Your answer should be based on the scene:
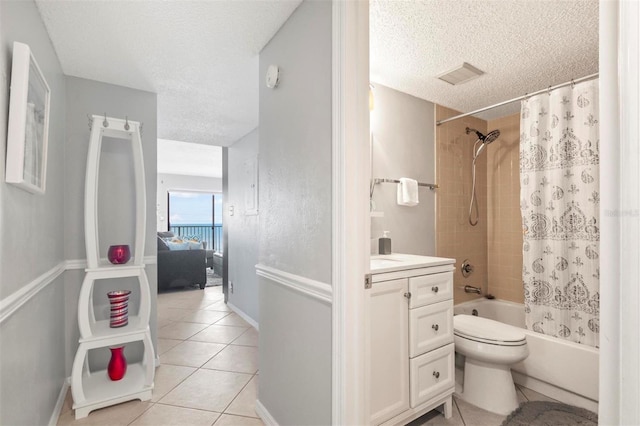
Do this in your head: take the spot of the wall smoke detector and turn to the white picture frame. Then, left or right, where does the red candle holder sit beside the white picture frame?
right

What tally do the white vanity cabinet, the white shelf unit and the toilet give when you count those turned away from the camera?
0

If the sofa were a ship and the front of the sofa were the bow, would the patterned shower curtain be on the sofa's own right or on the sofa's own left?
on the sofa's own right

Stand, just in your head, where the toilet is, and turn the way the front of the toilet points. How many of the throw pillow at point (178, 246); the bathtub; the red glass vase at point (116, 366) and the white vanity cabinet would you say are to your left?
1

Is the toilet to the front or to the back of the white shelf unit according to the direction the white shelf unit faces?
to the front

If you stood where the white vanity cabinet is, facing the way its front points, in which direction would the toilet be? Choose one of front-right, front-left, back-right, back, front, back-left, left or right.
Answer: left
